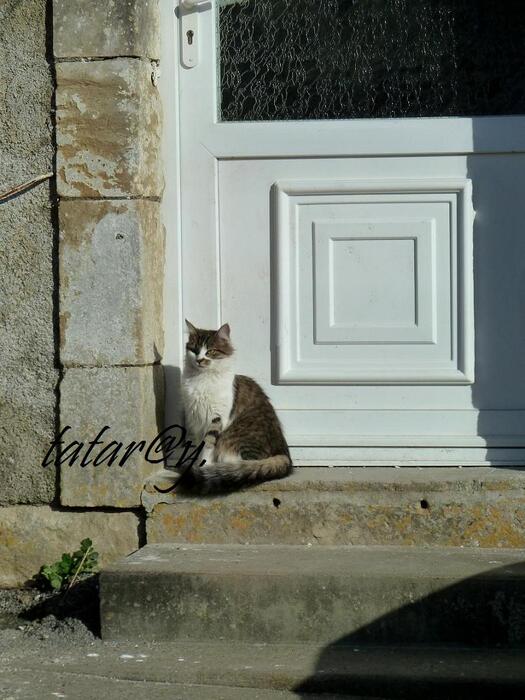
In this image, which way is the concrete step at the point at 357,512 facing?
toward the camera

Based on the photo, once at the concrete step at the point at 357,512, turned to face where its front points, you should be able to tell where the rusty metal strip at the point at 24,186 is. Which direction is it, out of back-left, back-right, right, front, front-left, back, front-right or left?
right

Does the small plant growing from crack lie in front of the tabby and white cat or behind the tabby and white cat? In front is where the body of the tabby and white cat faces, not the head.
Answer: in front

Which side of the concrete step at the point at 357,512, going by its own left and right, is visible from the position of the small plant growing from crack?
right

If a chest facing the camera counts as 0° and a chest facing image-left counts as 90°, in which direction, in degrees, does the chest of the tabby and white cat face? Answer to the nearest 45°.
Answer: approximately 45°
